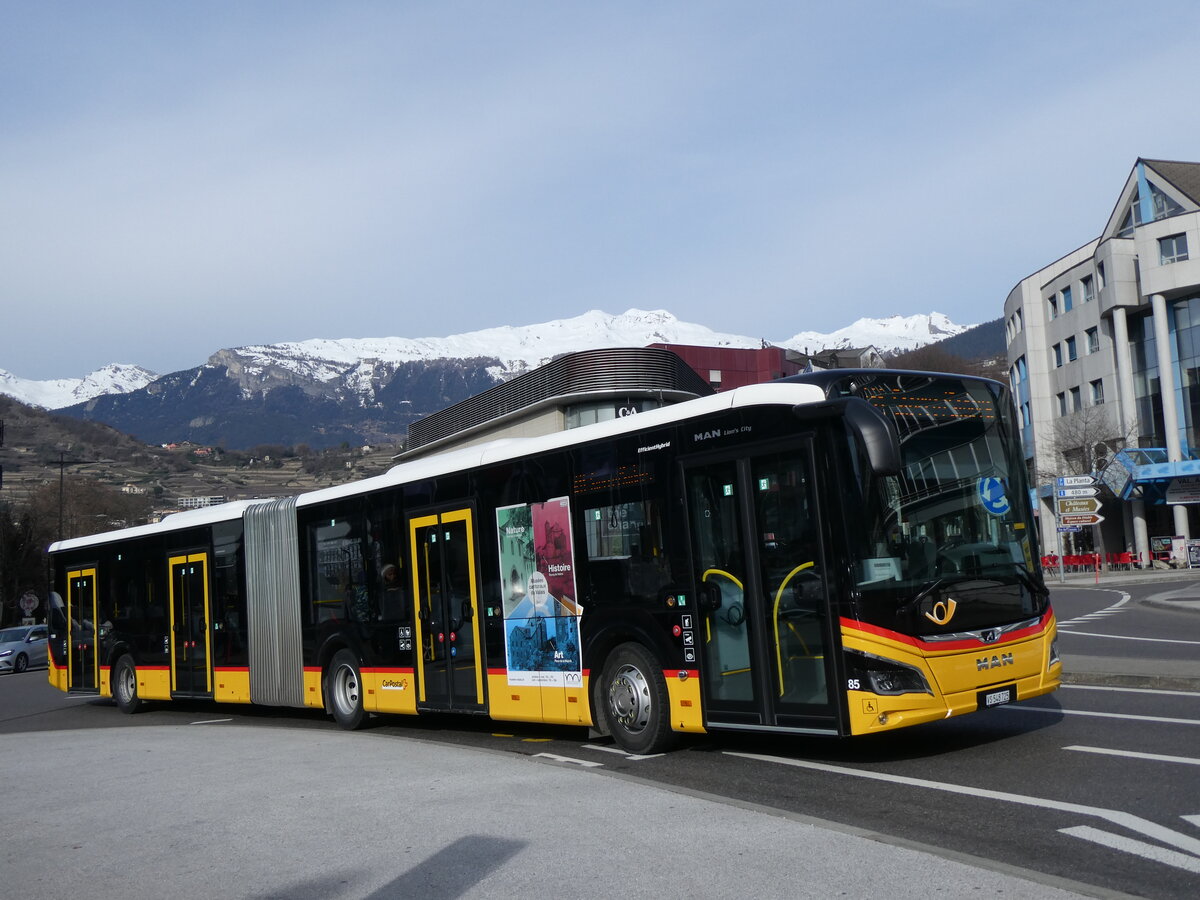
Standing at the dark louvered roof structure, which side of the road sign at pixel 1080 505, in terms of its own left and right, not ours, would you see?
right

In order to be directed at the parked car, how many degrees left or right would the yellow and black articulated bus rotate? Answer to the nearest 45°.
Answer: approximately 180°

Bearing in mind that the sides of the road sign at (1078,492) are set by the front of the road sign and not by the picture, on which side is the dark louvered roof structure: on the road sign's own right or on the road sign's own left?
on the road sign's own right

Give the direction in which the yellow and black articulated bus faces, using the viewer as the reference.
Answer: facing the viewer and to the right of the viewer

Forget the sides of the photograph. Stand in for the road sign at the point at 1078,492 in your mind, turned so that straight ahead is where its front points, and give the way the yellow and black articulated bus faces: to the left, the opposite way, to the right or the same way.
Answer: to the left

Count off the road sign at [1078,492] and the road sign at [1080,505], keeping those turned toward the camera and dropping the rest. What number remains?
2

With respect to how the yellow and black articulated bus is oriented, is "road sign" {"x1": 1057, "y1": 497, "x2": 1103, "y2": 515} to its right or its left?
on its left

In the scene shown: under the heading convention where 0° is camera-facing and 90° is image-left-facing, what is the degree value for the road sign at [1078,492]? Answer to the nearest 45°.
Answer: approximately 0°

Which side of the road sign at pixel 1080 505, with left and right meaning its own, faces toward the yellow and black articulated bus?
front
